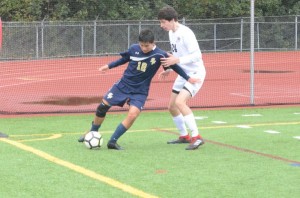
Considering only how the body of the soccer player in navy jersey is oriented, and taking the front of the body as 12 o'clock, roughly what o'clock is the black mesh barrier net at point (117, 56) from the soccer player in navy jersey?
The black mesh barrier net is roughly at 6 o'clock from the soccer player in navy jersey.

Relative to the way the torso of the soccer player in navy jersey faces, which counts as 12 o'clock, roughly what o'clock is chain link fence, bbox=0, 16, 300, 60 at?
The chain link fence is roughly at 6 o'clock from the soccer player in navy jersey.

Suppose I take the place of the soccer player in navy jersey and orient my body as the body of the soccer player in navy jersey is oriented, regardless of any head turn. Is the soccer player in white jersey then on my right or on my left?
on my left

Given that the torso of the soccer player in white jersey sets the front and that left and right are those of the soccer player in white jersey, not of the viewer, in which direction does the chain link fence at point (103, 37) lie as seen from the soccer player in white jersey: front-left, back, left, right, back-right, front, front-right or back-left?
back-right

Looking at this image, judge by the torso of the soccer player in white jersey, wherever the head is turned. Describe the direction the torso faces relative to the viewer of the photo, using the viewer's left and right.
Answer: facing the viewer and to the left of the viewer

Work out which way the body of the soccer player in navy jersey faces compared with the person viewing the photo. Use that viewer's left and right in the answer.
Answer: facing the viewer

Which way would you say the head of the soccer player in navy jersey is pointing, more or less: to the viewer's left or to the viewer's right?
to the viewer's left

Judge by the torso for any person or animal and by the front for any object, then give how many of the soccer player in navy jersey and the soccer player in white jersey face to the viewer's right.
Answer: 0
